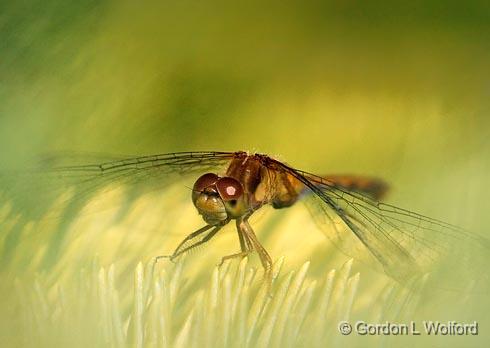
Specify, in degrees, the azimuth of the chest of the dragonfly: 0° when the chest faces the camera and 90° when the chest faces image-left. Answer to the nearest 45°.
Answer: approximately 45°
